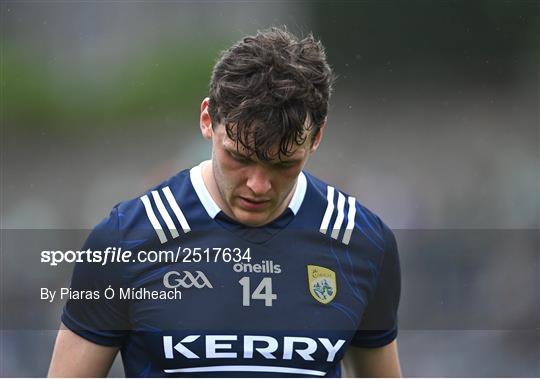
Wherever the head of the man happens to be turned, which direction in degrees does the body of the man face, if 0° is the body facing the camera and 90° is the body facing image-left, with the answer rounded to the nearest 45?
approximately 0°
